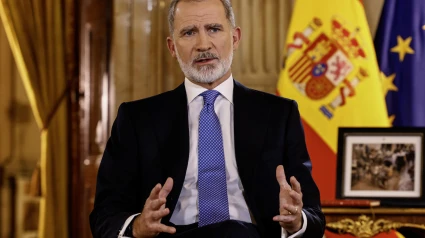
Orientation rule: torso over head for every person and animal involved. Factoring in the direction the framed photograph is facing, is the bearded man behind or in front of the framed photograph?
in front

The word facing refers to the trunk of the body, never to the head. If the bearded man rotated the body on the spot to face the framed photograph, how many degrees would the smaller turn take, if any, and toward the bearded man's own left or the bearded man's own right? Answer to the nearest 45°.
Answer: approximately 135° to the bearded man's own left

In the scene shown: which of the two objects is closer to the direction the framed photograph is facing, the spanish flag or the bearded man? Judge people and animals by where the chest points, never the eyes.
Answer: the bearded man

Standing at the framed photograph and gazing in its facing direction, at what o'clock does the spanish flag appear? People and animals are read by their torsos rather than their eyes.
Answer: The spanish flag is roughly at 5 o'clock from the framed photograph.

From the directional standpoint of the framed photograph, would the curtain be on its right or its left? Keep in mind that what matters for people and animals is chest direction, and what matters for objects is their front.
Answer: on its right

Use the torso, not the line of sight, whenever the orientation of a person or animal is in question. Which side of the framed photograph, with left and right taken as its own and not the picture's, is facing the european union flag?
back

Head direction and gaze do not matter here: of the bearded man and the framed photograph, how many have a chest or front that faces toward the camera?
2

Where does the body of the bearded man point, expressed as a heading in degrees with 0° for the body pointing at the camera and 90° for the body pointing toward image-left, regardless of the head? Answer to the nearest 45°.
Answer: approximately 0°
